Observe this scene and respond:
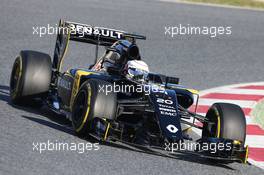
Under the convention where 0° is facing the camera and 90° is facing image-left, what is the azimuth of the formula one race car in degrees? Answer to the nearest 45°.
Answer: approximately 315°
